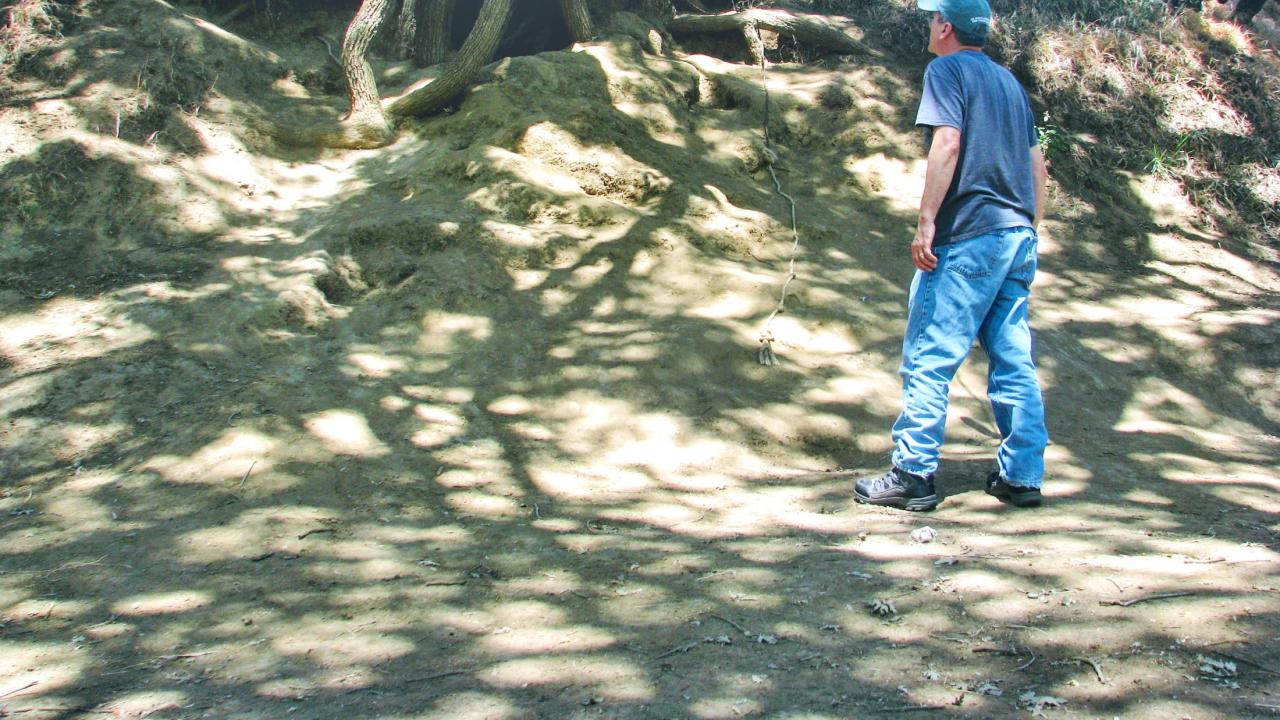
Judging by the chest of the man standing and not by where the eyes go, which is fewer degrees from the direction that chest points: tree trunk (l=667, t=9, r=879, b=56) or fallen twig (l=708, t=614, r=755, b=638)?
the tree trunk

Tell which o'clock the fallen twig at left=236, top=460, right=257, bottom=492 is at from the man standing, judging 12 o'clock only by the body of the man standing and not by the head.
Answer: The fallen twig is roughly at 10 o'clock from the man standing.

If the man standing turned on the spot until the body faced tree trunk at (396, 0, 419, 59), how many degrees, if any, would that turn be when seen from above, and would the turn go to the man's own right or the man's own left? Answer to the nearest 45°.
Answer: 0° — they already face it

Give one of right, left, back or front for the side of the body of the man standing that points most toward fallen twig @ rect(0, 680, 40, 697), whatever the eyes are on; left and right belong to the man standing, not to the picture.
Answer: left

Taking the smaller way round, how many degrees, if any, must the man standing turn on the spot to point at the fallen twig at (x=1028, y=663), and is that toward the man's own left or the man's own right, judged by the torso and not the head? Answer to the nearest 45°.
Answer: approximately 135° to the man's own left

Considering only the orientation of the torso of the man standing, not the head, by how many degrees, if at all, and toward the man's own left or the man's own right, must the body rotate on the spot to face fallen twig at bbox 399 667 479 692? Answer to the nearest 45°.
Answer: approximately 90° to the man's own left

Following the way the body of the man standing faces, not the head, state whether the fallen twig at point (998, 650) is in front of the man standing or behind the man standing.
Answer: behind

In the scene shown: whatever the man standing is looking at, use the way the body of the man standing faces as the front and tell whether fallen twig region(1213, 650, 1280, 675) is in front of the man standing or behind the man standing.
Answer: behind

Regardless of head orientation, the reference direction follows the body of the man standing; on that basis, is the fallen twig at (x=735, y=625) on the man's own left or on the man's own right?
on the man's own left

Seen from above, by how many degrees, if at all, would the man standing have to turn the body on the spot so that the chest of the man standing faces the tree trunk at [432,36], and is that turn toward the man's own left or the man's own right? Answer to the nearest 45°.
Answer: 0° — they already face it

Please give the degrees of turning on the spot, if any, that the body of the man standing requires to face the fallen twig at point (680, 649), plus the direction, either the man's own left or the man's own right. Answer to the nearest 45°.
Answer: approximately 135° to the man's own left

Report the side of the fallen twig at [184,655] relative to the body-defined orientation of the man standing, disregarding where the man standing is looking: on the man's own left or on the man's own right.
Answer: on the man's own left

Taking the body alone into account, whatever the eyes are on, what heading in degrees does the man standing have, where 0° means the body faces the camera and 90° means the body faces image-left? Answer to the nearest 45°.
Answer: approximately 135°

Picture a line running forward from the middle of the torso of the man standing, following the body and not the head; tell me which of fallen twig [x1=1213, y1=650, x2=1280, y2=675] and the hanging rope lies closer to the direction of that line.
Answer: the hanging rope

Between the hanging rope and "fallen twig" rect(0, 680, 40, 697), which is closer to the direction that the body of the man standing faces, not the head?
the hanging rope
